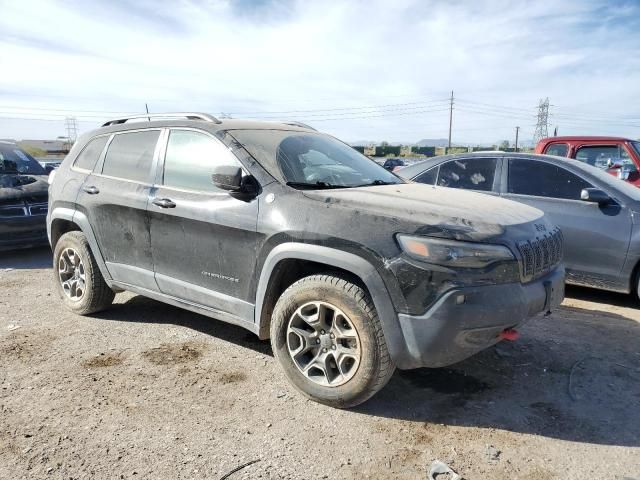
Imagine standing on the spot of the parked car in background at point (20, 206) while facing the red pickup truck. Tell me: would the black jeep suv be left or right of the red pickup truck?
right

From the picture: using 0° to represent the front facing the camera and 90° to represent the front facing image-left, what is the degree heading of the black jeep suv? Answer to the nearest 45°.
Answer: approximately 315°

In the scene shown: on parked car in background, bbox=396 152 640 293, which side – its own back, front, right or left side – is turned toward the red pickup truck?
left

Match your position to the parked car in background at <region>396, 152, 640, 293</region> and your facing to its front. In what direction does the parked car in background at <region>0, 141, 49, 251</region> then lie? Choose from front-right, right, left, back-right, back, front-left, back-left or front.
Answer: back

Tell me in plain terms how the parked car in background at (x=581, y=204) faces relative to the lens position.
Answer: facing to the right of the viewer

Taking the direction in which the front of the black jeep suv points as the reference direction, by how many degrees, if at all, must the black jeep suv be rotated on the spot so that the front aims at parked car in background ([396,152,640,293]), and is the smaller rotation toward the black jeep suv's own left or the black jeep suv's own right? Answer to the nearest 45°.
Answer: approximately 90° to the black jeep suv's own left

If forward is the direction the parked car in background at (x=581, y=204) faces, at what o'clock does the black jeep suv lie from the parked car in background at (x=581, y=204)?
The black jeep suv is roughly at 4 o'clock from the parked car in background.

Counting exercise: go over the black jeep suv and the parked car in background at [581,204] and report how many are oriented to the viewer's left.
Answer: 0

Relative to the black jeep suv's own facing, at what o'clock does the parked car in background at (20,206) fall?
The parked car in background is roughly at 6 o'clock from the black jeep suv.
